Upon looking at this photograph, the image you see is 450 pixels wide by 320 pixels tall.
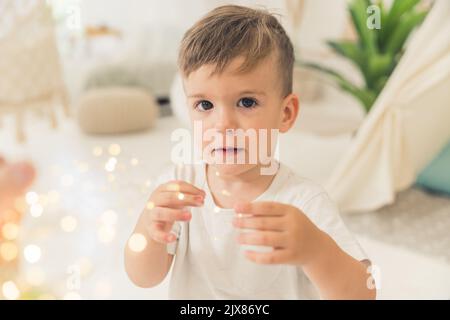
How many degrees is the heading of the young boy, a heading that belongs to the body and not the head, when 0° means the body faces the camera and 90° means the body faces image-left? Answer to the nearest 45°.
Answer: approximately 45°

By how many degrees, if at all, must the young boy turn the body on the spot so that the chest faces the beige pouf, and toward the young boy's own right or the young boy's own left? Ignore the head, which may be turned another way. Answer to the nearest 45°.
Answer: approximately 135° to the young boy's own right

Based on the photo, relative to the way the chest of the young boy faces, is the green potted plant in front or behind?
behind

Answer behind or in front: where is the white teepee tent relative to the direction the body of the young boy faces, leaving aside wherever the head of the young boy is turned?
behind
